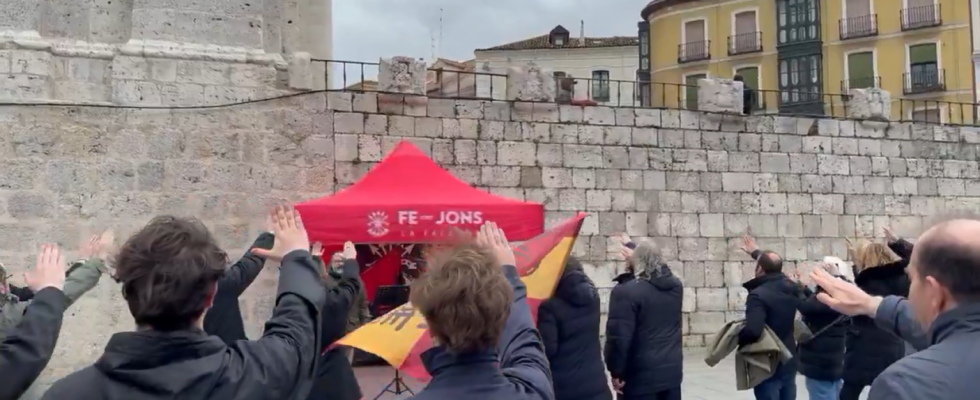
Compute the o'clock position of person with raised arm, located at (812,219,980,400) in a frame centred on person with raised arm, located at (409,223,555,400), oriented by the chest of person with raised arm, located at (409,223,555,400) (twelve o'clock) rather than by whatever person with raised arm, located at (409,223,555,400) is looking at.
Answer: person with raised arm, located at (812,219,980,400) is roughly at 3 o'clock from person with raised arm, located at (409,223,555,400).

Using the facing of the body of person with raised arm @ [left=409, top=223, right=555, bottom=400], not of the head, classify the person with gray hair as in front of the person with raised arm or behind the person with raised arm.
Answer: in front

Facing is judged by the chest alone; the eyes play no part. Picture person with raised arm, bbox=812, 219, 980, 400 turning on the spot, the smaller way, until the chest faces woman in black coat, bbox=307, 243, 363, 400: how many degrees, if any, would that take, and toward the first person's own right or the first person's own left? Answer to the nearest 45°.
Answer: approximately 45° to the first person's own left

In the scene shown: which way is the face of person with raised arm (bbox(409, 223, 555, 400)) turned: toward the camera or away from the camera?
away from the camera

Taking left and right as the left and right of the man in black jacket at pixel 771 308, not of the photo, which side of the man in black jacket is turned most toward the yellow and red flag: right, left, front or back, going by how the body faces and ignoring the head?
left

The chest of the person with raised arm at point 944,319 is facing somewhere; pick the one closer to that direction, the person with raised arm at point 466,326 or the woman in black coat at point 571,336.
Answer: the woman in black coat

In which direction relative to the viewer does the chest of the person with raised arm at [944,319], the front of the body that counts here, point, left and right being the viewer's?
facing away from the viewer and to the left of the viewer

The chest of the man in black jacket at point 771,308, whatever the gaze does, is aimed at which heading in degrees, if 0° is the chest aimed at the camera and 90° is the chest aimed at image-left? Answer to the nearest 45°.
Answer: approximately 135°

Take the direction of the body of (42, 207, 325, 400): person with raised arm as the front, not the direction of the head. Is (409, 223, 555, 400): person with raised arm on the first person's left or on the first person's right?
on the first person's right

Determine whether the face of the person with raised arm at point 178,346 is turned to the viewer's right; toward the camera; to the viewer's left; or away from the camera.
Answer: away from the camera

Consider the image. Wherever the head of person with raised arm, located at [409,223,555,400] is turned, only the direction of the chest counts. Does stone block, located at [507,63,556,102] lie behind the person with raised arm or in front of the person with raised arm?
in front

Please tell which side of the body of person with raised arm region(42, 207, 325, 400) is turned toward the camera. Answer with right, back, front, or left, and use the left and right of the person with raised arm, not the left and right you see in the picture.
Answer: back

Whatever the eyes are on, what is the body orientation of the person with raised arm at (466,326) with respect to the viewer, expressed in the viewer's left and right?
facing away from the viewer

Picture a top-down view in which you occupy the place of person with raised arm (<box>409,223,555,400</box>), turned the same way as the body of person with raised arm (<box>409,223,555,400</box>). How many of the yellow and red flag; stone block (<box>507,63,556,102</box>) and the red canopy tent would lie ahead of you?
3

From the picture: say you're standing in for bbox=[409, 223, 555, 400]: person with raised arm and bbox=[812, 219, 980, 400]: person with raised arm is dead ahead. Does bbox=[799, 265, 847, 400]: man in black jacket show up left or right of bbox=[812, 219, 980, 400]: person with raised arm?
left

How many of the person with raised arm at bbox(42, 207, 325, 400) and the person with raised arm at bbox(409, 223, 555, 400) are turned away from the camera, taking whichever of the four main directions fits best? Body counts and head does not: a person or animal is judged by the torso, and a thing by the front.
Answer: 2
